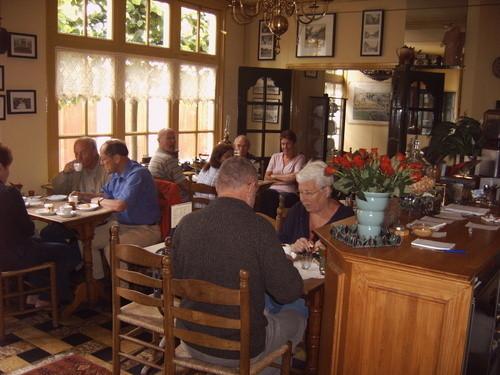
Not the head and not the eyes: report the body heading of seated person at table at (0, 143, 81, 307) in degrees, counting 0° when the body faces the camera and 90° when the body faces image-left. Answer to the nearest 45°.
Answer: approximately 225°

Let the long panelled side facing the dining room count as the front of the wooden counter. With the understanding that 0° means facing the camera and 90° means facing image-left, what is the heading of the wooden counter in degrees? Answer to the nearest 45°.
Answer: approximately 0°

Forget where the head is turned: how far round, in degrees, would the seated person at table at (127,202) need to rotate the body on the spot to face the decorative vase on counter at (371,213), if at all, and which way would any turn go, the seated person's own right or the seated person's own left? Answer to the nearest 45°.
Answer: approximately 135° to the seated person's own left

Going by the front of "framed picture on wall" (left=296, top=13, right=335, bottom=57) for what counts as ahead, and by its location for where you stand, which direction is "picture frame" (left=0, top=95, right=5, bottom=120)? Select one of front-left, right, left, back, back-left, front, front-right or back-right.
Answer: front-right

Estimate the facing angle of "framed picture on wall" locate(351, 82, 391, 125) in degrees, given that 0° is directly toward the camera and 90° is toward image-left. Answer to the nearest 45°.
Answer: approximately 0°

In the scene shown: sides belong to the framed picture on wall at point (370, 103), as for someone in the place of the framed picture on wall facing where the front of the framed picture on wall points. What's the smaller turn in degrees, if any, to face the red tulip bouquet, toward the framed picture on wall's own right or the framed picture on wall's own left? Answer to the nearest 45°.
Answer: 0° — it already faces it

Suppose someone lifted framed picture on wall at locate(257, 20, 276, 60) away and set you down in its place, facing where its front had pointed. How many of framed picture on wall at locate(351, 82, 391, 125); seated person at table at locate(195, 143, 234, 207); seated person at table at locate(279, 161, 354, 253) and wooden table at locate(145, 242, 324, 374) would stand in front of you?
3

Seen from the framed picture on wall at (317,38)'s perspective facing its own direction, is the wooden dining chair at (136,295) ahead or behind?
ahead

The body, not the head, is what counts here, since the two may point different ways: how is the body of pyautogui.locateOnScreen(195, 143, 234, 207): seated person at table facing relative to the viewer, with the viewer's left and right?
facing away from the viewer and to the right of the viewer

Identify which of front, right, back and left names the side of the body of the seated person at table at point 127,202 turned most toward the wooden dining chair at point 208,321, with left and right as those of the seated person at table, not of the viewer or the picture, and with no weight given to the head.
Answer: left

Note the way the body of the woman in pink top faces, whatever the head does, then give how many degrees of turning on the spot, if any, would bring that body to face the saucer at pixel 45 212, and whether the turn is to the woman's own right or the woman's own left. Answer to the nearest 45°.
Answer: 0° — they already face it
